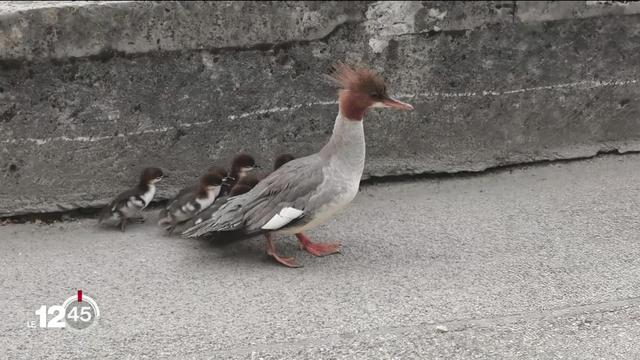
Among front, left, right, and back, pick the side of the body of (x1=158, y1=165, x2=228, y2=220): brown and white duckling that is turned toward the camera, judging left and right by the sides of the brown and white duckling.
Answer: right

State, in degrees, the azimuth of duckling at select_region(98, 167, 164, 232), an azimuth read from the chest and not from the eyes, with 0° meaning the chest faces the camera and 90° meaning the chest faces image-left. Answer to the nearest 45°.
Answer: approximately 270°

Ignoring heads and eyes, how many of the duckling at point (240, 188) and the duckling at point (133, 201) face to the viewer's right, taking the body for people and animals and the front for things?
2

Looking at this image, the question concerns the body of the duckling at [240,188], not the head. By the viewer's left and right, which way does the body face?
facing to the right of the viewer

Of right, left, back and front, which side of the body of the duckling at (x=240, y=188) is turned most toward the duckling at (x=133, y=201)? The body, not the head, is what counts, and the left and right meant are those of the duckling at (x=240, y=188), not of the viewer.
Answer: back

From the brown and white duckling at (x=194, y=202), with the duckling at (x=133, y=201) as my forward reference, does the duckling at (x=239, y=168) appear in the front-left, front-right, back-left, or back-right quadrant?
back-right

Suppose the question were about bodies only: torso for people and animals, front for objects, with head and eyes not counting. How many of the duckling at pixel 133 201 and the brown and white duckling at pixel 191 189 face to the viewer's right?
2
